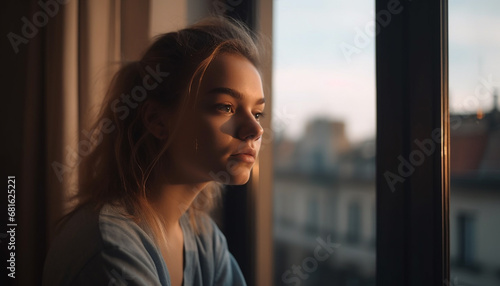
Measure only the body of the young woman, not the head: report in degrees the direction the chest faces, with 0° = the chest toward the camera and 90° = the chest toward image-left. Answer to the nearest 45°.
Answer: approximately 315°
